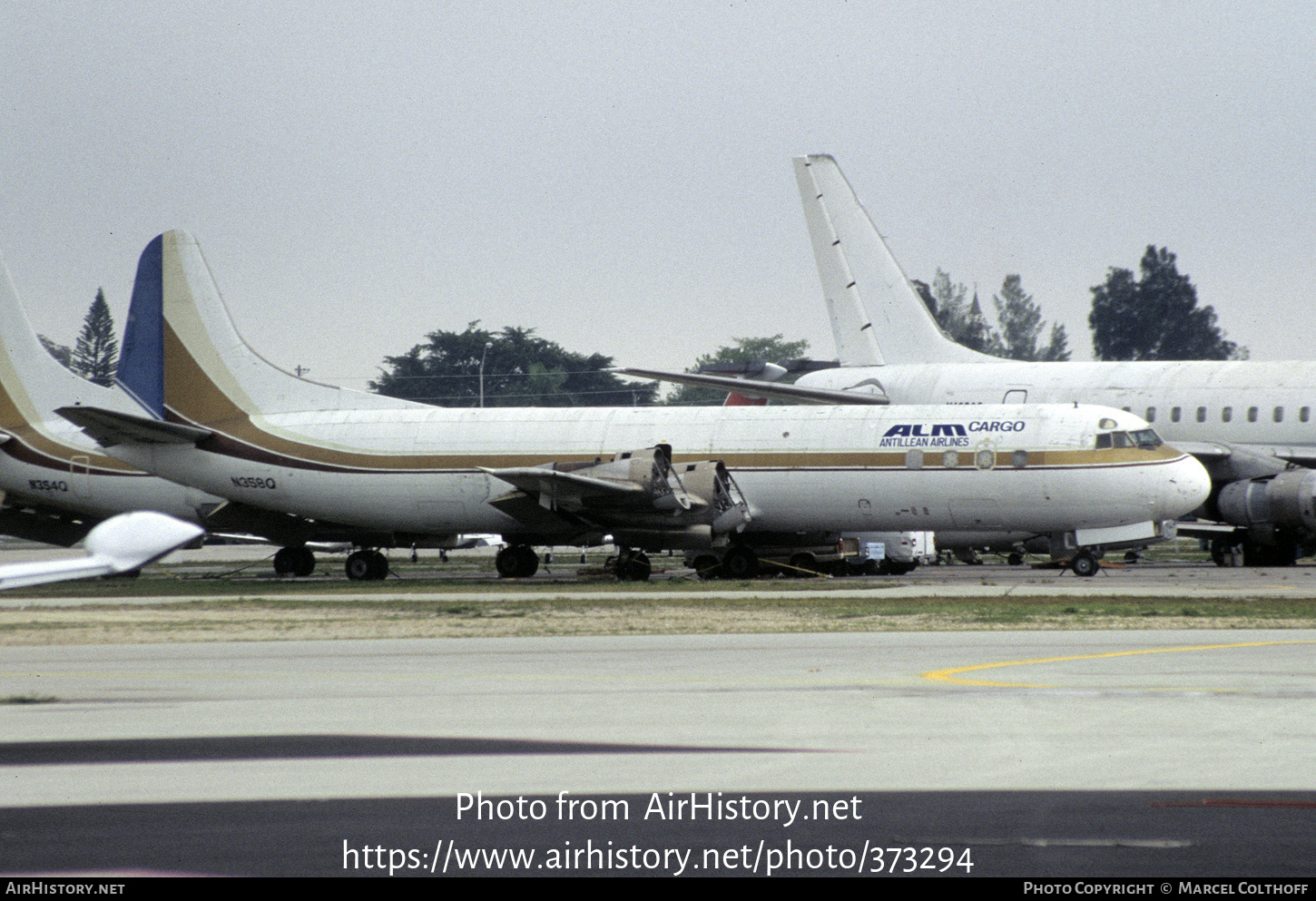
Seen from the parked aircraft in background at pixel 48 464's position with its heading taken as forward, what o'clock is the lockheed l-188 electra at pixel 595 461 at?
The lockheed l-188 electra is roughly at 1 o'clock from the parked aircraft in background.

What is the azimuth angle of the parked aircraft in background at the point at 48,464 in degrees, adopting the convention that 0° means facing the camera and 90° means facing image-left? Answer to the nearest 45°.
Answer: approximately 270°

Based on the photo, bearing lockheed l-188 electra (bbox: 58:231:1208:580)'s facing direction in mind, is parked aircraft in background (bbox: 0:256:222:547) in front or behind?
behind

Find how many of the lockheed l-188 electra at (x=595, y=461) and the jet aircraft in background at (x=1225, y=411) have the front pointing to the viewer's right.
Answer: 2

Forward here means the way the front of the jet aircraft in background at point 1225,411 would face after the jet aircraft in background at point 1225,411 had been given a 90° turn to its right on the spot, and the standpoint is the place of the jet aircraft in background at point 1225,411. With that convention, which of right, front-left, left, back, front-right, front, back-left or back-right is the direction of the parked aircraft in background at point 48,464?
right

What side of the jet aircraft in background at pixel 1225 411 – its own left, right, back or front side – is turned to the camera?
right

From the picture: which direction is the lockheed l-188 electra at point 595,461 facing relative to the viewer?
to the viewer's right

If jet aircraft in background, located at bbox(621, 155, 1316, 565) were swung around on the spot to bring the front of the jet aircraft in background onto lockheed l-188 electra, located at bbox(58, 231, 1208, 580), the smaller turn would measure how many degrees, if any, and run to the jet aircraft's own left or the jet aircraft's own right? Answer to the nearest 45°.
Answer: approximately 180°
